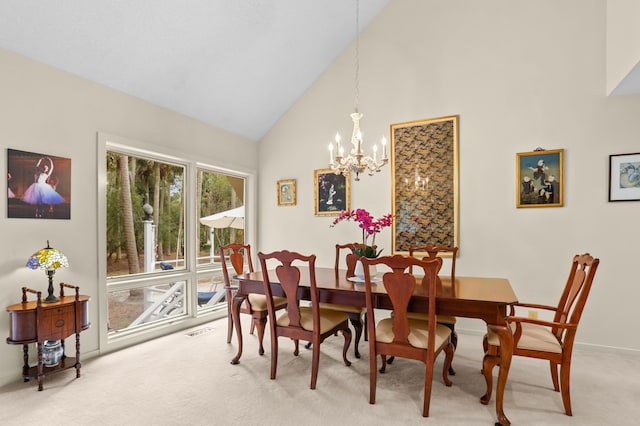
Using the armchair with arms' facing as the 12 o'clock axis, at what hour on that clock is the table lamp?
The table lamp is roughly at 11 o'clock from the armchair with arms.

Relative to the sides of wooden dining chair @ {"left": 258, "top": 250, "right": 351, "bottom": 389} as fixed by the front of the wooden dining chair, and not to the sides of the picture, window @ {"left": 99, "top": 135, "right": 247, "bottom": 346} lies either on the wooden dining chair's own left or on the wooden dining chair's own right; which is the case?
on the wooden dining chair's own left

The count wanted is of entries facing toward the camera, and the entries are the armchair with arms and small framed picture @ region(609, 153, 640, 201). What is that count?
1

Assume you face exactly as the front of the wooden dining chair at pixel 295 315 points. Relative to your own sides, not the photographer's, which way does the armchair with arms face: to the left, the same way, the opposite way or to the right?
to the left

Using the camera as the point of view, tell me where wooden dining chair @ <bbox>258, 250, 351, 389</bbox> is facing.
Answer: facing away from the viewer and to the right of the viewer

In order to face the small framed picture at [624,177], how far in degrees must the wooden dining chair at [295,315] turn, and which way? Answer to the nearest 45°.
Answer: approximately 45° to its right

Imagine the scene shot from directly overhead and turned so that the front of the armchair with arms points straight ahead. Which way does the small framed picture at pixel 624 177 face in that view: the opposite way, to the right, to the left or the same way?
to the left

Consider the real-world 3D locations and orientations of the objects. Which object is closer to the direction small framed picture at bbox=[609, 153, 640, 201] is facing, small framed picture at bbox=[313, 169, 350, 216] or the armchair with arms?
the armchair with arms

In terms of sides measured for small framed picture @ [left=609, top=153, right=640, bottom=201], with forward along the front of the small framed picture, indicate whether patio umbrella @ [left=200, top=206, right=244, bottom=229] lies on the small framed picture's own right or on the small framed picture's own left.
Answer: on the small framed picture's own right

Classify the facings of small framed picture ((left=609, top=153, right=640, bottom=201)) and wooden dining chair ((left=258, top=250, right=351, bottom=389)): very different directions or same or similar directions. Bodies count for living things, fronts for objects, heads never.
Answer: very different directions

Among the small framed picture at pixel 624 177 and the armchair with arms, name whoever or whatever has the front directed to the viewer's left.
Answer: the armchair with arms

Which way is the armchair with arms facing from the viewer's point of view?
to the viewer's left

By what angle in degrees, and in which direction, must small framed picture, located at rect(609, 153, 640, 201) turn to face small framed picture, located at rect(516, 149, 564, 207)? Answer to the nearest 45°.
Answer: approximately 90° to its right

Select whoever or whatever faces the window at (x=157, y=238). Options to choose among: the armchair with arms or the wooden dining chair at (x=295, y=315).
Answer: the armchair with arms

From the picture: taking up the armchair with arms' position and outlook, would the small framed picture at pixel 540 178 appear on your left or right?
on your right
